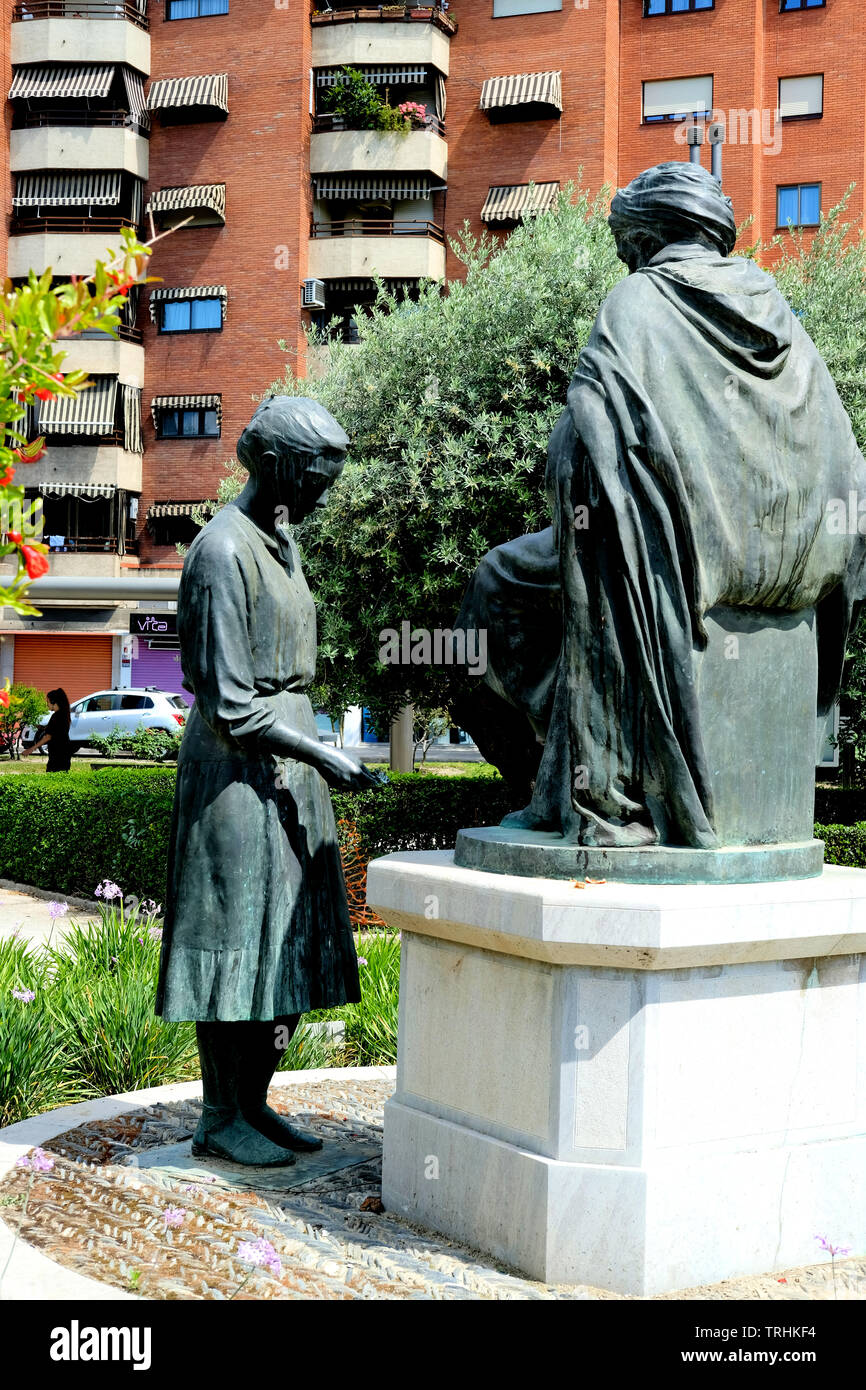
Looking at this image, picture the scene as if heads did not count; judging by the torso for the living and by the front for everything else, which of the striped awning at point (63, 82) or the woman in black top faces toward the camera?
the striped awning

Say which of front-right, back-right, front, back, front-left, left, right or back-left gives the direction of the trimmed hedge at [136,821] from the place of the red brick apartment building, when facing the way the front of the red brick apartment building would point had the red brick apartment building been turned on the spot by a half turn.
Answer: back

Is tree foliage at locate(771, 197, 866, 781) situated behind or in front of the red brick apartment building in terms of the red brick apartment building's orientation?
in front

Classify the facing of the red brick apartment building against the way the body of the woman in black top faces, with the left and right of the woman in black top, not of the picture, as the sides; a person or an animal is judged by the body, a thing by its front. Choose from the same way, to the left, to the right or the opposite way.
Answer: to the left

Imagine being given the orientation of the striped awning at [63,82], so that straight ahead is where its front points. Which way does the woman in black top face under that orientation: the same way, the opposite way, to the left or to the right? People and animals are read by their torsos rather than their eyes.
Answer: to the right

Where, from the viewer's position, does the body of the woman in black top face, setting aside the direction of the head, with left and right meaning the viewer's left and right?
facing to the left of the viewer

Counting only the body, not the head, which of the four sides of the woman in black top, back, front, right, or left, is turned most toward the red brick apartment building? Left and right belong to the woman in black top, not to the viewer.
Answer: right

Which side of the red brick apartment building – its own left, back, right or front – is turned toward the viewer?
front

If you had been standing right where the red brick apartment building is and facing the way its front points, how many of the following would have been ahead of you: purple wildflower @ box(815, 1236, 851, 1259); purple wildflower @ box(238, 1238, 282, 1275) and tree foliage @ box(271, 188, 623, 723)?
3

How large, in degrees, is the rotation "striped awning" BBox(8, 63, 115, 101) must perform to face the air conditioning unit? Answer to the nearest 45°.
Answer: approximately 45° to its left

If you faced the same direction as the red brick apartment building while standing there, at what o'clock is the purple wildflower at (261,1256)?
The purple wildflower is roughly at 12 o'clock from the red brick apartment building.

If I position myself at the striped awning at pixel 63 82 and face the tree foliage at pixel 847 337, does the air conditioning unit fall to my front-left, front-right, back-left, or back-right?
front-left

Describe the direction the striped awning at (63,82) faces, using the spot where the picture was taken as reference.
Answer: facing the viewer

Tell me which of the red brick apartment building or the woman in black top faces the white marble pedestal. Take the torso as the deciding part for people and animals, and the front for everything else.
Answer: the red brick apartment building
